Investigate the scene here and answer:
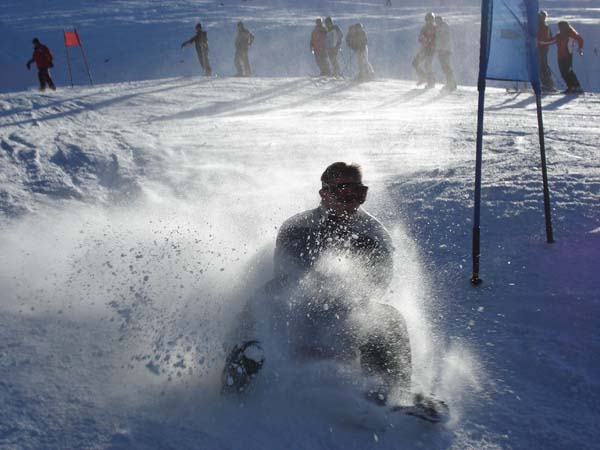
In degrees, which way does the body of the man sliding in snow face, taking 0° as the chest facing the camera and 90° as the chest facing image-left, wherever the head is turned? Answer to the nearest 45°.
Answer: approximately 0°

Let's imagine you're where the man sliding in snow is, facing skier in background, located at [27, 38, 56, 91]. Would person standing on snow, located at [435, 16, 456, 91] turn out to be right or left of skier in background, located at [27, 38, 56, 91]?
right

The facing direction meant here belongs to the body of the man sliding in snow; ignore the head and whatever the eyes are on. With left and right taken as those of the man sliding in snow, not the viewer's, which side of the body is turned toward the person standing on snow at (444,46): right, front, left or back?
back

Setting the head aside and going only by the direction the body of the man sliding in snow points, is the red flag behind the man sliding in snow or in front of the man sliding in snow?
behind

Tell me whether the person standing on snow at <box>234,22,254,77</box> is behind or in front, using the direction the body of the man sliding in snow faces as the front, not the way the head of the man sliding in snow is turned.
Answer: behind

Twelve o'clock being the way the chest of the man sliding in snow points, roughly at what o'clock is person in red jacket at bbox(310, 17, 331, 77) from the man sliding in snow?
The person in red jacket is roughly at 6 o'clock from the man sliding in snow.

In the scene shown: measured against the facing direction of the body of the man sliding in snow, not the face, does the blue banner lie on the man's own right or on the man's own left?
on the man's own left
